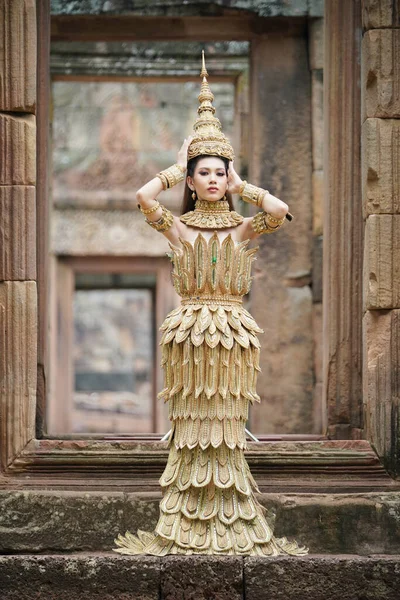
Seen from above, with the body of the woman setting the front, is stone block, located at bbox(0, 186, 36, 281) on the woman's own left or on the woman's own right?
on the woman's own right

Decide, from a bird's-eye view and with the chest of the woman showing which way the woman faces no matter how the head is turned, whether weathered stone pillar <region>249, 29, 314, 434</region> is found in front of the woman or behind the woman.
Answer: behind

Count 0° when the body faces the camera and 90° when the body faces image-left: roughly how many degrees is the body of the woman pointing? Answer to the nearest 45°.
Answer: approximately 0°
